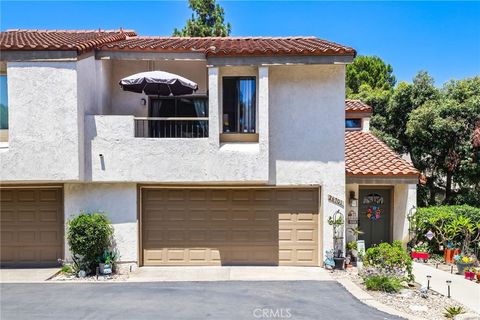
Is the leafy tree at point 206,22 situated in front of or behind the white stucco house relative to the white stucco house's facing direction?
behind

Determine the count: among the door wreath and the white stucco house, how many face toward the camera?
2

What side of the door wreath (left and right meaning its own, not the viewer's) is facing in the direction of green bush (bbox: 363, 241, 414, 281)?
front

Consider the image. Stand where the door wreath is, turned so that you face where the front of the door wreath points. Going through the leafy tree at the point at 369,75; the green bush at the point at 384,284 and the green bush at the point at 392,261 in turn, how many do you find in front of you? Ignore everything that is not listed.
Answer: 2

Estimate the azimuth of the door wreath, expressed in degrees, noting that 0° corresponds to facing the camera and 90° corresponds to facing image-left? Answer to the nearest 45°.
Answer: approximately 0°

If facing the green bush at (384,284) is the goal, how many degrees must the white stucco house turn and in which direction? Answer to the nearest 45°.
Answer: approximately 45° to its left

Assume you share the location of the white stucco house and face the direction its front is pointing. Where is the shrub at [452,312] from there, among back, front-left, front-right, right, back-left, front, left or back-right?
front-left

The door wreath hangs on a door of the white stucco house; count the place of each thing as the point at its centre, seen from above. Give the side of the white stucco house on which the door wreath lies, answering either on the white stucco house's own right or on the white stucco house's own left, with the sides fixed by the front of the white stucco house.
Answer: on the white stucco house's own left

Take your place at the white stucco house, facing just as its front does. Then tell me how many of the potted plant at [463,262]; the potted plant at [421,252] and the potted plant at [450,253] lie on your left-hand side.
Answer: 3

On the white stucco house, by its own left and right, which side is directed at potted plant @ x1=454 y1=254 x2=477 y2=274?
left

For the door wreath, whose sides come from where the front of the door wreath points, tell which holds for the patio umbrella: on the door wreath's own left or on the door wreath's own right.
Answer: on the door wreath's own right

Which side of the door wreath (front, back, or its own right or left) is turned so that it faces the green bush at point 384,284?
front
